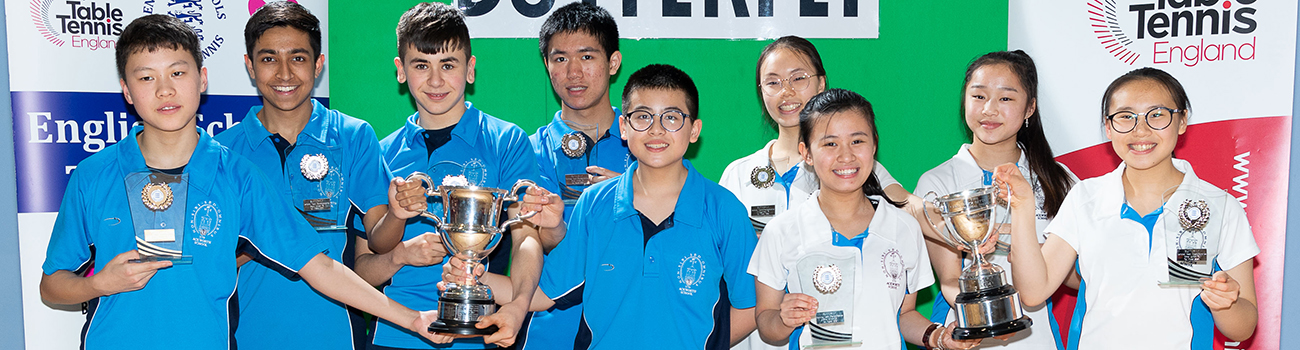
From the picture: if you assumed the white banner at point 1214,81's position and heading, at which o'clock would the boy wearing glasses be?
The boy wearing glasses is roughly at 1 o'clock from the white banner.

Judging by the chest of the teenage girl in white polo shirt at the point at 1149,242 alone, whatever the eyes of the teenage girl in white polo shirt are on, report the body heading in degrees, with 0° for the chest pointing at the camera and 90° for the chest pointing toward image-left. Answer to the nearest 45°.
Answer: approximately 0°

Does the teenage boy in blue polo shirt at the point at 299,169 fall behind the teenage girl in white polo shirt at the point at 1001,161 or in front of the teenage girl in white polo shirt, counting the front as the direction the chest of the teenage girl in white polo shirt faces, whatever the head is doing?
in front

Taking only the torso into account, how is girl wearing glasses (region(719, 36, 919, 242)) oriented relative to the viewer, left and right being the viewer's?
facing the viewer

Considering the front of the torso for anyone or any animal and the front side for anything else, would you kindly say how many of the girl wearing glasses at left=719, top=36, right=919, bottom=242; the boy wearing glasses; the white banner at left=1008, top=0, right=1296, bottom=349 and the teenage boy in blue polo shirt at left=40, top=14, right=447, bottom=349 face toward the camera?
4

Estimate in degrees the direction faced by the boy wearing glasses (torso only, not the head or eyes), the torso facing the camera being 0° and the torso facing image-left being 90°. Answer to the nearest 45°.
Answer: approximately 0°

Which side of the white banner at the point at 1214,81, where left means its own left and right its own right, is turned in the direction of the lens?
front

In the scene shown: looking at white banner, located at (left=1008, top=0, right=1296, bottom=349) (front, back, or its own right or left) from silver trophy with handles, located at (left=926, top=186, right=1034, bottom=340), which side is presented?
front

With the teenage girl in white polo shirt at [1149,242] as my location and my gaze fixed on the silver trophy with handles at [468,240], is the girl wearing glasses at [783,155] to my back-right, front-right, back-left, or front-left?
front-right

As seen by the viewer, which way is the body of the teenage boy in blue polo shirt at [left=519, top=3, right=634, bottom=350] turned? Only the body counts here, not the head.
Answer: toward the camera

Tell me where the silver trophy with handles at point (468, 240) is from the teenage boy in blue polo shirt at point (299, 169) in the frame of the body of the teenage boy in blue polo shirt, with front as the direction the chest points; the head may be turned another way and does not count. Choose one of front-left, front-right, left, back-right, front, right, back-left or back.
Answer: front-left

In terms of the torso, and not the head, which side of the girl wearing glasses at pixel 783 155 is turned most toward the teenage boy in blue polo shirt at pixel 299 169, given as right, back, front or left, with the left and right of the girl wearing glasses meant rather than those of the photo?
right
